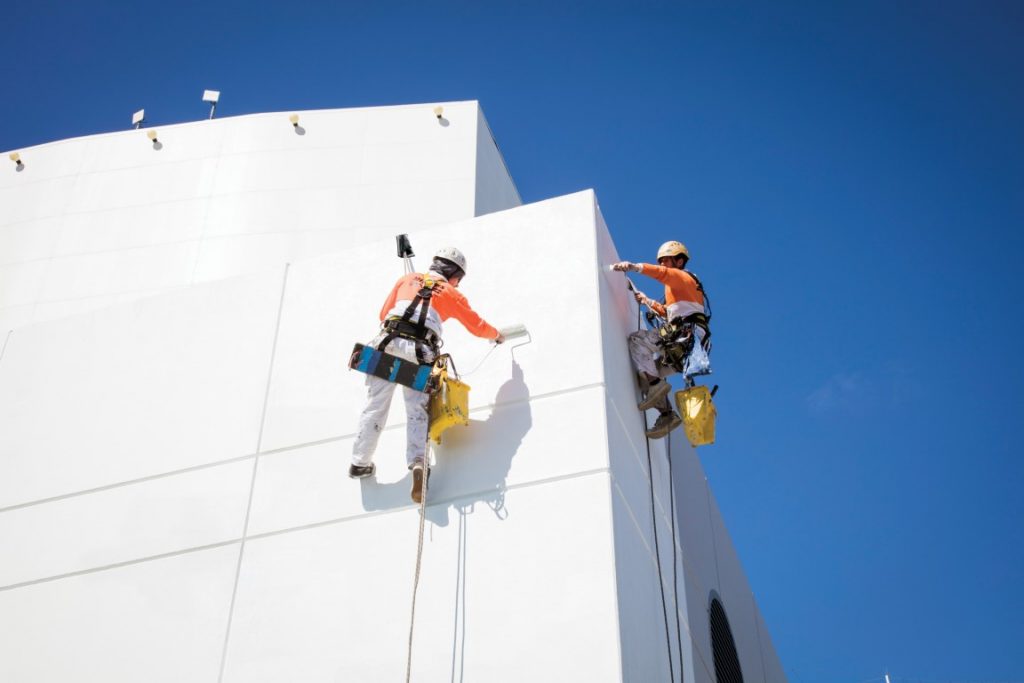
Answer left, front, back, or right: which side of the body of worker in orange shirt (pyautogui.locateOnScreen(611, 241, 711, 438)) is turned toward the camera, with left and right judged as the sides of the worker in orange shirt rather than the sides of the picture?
left

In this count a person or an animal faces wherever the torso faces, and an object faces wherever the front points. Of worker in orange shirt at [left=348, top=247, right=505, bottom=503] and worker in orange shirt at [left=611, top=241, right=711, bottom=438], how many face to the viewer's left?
1

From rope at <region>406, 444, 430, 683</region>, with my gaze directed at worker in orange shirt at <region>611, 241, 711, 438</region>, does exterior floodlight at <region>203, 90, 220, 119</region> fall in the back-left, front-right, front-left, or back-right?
back-left

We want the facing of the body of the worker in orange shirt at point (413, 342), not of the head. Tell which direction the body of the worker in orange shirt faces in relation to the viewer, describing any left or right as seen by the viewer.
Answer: facing away from the viewer and to the right of the viewer
